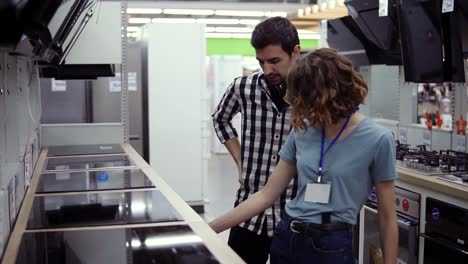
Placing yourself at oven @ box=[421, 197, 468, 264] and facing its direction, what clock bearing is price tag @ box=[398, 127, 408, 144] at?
The price tag is roughly at 4 o'clock from the oven.

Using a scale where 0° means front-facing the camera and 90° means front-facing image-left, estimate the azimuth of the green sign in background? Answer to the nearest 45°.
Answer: approximately 0°

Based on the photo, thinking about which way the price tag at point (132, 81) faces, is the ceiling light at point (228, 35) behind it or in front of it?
behind

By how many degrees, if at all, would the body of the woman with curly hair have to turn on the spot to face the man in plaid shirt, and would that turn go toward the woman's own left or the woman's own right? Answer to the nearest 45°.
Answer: approximately 90° to the woman's own right

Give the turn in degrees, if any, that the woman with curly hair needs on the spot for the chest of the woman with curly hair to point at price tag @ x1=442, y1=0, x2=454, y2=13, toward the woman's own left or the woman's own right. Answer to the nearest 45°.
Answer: approximately 180°

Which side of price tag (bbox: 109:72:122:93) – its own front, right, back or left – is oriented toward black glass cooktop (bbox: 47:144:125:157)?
front

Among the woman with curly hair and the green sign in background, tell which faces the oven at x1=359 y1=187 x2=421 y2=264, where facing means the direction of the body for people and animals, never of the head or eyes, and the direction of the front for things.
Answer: the green sign in background

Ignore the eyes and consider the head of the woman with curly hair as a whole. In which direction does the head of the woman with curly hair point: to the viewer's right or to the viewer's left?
to the viewer's left

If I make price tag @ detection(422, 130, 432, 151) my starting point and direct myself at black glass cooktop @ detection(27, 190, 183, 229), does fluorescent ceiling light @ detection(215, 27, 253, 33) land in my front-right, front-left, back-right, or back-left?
back-right
